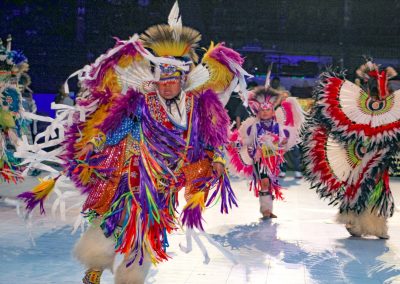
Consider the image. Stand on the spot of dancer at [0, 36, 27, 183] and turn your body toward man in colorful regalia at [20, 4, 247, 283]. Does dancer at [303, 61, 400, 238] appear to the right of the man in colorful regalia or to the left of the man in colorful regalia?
left

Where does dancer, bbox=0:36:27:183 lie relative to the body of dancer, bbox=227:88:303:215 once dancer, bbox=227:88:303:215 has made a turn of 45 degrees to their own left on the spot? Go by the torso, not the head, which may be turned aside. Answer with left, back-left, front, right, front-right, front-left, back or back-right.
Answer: back-right

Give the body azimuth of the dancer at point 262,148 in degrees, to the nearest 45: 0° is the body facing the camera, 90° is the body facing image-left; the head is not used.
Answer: approximately 0°

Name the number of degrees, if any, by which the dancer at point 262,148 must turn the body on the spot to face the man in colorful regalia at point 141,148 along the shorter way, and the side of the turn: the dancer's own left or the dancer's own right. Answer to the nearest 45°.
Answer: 0° — they already face them
